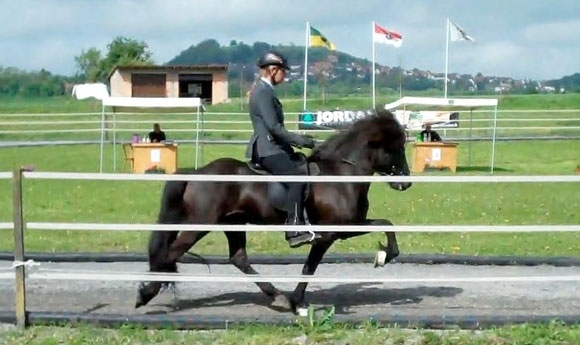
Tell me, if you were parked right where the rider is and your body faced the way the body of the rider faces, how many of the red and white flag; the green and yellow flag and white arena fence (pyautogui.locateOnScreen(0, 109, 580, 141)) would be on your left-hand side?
3

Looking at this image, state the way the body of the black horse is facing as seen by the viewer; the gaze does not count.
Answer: to the viewer's right

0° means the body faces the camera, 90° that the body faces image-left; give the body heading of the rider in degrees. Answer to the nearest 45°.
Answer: approximately 270°

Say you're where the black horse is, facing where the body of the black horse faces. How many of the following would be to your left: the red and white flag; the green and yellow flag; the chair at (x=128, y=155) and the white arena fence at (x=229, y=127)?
4

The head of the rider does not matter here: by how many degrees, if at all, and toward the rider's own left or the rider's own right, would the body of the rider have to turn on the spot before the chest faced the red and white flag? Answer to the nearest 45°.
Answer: approximately 90° to the rider's own left

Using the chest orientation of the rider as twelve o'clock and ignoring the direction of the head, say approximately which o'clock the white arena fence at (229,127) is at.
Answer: The white arena fence is roughly at 9 o'clock from the rider.

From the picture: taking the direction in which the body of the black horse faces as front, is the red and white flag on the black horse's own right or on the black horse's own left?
on the black horse's own left

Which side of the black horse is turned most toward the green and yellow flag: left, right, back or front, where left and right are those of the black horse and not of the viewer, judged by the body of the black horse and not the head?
left

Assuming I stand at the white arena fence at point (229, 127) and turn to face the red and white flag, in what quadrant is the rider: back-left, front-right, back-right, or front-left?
back-right

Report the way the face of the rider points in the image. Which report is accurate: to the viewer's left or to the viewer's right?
to the viewer's right

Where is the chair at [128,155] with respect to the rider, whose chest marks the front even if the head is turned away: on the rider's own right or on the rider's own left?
on the rider's own left
